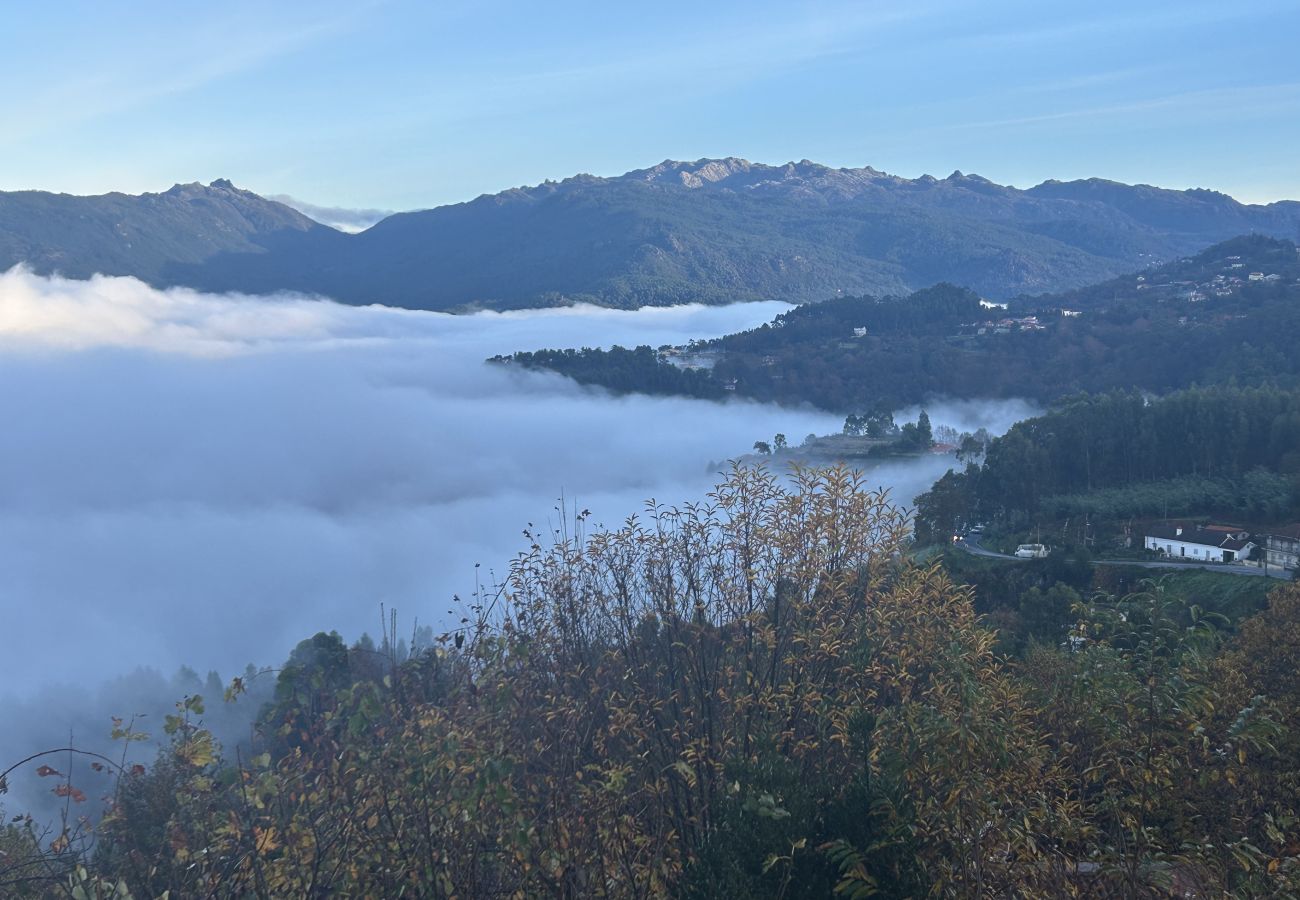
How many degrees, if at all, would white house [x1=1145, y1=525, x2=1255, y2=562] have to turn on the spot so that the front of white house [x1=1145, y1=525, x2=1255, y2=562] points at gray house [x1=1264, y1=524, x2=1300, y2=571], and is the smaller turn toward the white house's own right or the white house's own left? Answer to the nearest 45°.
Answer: approximately 45° to the white house's own left

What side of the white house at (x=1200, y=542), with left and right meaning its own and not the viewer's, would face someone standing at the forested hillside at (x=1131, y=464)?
back

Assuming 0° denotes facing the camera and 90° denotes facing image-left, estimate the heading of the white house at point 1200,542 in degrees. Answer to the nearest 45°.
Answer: approximately 0°
